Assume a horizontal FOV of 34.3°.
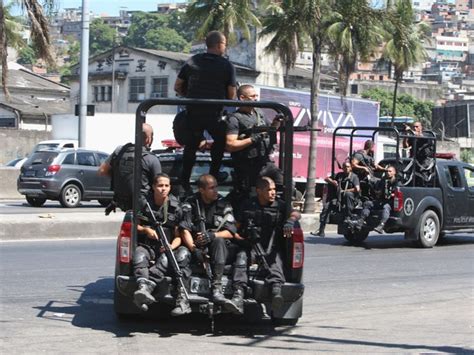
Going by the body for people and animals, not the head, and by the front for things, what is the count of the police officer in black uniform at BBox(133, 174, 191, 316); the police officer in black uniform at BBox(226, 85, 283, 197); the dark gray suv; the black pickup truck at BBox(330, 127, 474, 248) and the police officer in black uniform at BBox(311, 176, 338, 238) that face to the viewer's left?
1

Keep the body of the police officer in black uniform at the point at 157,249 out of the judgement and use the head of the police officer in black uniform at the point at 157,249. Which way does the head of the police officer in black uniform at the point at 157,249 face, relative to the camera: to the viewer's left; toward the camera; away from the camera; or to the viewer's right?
toward the camera

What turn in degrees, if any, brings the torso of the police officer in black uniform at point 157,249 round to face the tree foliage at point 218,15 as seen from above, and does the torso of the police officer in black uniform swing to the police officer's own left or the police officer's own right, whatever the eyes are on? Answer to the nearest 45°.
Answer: approximately 180°

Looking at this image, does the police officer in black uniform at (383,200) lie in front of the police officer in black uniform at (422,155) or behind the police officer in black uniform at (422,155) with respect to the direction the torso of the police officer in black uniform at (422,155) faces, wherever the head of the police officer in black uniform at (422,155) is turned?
in front

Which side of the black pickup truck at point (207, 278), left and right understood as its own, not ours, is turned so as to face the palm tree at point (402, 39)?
front

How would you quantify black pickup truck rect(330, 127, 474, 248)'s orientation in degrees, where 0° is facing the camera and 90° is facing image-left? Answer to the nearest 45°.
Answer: approximately 225°

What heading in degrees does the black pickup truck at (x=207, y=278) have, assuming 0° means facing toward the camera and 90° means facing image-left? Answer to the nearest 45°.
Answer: approximately 180°

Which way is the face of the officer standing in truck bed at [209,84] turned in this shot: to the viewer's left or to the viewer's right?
to the viewer's right

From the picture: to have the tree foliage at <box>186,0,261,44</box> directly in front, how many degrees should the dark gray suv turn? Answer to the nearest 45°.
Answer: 0° — it already faces it
